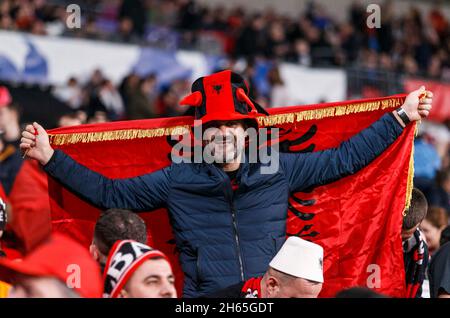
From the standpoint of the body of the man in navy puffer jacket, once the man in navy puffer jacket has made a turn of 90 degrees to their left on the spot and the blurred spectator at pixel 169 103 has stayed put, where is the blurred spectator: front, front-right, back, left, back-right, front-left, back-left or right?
left

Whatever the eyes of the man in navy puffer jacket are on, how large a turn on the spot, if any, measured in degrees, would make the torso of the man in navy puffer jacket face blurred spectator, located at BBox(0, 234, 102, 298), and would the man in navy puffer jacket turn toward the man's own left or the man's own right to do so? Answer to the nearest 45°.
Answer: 0° — they already face them

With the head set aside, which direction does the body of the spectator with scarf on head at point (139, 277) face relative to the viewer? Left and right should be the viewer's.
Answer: facing the viewer and to the right of the viewer

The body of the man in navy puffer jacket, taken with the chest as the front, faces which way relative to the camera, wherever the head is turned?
toward the camera

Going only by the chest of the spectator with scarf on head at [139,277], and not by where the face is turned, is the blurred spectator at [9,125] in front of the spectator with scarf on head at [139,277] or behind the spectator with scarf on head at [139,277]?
behind

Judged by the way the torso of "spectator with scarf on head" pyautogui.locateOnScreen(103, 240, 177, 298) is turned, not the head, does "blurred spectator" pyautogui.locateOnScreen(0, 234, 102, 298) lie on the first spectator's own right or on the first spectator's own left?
on the first spectator's own right

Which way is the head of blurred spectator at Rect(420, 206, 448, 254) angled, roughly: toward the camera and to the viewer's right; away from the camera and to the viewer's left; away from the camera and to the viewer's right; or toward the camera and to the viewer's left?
toward the camera and to the viewer's left

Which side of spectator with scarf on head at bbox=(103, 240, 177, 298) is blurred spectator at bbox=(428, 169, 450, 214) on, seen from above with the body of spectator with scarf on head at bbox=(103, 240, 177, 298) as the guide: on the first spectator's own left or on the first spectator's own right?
on the first spectator's own left

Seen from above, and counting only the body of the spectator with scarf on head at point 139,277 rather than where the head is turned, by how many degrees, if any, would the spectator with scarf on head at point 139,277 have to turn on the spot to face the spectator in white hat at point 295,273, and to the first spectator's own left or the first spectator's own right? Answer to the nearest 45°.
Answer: approximately 90° to the first spectator's own left

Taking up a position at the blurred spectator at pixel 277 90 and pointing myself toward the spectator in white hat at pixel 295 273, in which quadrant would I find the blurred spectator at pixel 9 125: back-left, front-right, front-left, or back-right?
front-right

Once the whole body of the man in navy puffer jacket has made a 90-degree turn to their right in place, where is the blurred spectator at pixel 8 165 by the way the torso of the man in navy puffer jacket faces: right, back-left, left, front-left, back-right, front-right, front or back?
front-right
